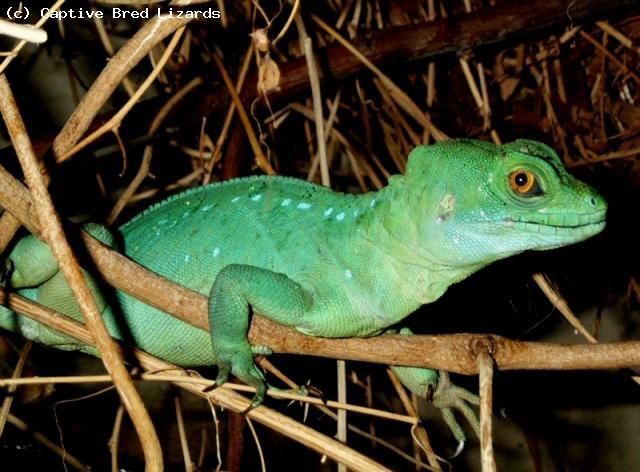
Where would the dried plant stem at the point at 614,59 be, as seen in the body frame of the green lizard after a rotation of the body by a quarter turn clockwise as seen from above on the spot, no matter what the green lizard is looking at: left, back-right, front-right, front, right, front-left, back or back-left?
back-left

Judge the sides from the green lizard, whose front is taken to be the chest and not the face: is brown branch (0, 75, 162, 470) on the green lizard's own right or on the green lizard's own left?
on the green lizard's own right

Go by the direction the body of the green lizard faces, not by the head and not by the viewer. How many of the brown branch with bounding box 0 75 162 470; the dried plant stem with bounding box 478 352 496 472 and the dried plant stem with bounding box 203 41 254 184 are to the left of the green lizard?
1

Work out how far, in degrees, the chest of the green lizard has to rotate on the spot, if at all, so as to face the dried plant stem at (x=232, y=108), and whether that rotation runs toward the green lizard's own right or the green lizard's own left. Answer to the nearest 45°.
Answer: approximately 90° to the green lizard's own left

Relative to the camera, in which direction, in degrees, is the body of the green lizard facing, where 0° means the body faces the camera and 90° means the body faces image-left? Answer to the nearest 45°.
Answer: approximately 270°
